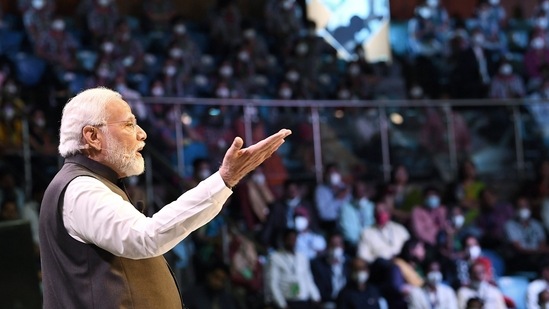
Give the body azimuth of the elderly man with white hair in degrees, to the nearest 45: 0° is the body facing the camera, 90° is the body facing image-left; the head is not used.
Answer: approximately 270°

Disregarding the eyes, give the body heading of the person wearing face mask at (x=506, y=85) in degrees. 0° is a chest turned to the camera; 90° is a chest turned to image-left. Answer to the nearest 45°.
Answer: approximately 0°

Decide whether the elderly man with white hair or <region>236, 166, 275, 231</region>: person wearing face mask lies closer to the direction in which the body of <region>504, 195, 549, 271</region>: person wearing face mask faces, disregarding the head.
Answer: the elderly man with white hair

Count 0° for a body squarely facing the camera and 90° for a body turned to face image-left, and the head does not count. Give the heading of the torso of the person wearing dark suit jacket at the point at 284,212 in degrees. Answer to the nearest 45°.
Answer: approximately 0°

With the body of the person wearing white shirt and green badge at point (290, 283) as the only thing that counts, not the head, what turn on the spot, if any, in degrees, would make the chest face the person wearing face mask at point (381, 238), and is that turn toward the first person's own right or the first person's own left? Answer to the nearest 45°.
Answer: approximately 135° to the first person's own left

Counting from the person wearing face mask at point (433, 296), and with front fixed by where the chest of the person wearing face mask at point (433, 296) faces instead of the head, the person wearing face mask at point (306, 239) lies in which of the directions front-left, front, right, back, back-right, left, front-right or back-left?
right
